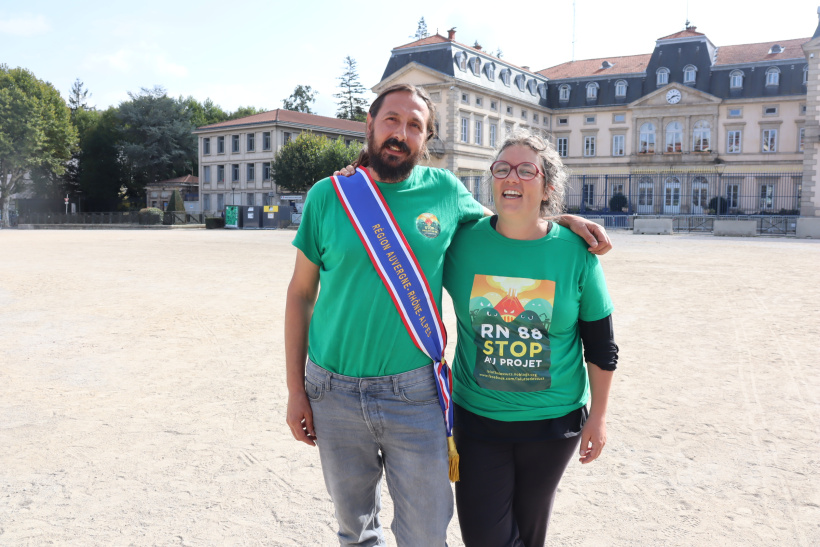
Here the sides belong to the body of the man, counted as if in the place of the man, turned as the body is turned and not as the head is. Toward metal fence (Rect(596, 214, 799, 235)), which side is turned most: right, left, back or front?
back

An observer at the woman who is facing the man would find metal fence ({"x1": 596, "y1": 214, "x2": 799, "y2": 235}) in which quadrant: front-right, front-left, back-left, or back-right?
back-right

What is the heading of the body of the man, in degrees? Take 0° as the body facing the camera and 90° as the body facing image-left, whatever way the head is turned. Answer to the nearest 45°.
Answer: approximately 0°

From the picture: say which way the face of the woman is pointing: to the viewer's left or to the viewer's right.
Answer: to the viewer's left
